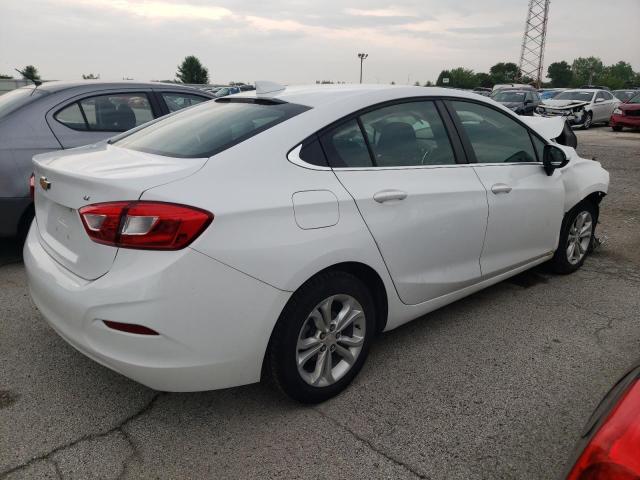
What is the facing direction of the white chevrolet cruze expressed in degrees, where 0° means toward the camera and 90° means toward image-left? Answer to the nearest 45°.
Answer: approximately 225°
